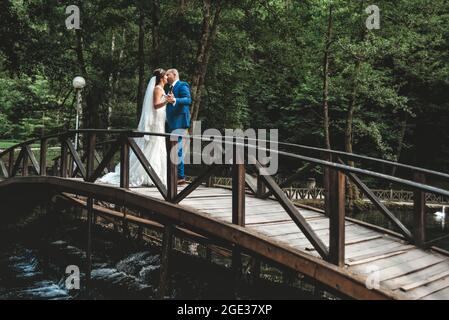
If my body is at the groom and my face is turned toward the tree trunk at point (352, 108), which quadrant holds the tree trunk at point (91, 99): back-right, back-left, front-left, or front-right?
front-left

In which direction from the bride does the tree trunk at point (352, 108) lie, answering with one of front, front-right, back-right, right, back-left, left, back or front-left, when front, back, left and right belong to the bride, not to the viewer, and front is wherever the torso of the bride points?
front-left

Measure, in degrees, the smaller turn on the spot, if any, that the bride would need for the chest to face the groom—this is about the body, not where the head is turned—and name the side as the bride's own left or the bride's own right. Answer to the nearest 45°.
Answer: approximately 45° to the bride's own right

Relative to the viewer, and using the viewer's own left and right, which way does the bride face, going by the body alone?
facing to the right of the viewer

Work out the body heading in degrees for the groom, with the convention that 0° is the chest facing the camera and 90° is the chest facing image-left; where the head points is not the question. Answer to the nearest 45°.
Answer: approximately 45°

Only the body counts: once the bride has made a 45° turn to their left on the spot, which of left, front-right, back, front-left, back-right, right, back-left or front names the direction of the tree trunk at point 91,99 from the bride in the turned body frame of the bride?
front-left

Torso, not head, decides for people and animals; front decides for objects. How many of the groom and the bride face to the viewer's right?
1
